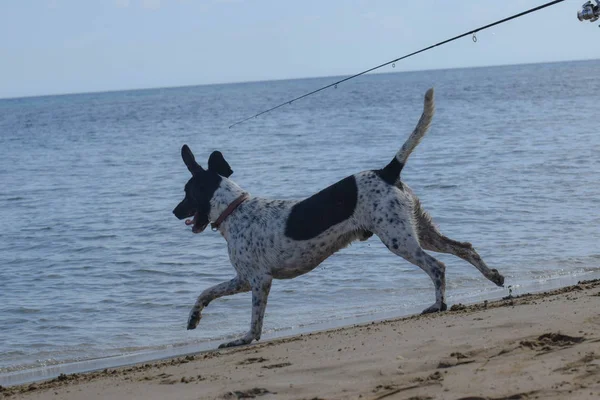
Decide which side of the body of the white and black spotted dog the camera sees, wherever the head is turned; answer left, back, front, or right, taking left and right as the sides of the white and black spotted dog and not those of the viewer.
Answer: left
